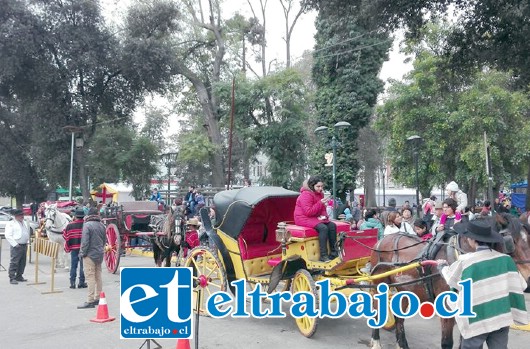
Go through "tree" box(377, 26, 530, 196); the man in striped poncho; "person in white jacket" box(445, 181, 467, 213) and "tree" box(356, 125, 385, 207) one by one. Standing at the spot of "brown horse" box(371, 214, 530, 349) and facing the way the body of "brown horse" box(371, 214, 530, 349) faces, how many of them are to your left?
3

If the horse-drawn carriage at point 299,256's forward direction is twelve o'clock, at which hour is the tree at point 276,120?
The tree is roughly at 7 o'clock from the horse-drawn carriage.

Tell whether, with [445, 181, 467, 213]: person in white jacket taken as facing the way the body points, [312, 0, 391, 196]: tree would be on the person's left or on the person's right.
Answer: on the person's right

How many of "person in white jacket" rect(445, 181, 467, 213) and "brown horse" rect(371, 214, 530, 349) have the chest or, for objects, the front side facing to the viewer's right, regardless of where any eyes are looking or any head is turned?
1

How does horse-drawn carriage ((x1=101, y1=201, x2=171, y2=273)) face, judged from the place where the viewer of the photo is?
facing the viewer and to the right of the viewer

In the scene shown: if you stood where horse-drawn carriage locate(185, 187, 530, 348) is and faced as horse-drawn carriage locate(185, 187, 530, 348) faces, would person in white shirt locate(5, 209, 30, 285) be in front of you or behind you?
behind

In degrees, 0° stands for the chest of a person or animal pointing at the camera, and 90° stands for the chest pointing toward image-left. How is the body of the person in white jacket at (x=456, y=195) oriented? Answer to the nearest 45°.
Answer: approximately 45°

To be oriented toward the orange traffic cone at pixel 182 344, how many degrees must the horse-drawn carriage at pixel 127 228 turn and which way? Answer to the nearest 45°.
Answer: approximately 45° to its right

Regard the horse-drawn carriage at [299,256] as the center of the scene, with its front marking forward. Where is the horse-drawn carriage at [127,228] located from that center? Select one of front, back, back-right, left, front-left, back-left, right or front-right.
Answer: back

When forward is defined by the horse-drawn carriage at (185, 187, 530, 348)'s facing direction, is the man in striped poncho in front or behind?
in front

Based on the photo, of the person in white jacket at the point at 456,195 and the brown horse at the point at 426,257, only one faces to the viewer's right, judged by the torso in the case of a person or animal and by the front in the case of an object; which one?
the brown horse

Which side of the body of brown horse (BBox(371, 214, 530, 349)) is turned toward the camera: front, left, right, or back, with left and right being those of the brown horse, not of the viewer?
right

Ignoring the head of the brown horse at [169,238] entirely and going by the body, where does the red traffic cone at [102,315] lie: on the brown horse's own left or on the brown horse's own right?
on the brown horse's own right
